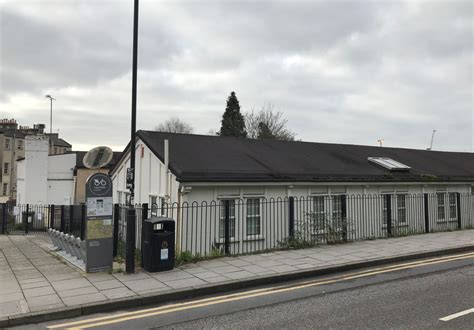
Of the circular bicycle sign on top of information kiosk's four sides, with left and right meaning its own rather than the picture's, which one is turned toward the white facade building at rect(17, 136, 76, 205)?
back

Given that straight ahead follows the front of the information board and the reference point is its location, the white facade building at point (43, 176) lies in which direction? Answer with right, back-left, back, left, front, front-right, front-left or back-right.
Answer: back

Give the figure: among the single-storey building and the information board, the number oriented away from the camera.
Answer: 0

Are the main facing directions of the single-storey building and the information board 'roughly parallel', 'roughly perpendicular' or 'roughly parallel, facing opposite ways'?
roughly parallel

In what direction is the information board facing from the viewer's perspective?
toward the camera

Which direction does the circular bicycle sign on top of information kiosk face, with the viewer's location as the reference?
facing the viewer

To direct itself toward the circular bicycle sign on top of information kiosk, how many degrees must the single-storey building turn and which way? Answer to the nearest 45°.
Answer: approximately 90° to its right

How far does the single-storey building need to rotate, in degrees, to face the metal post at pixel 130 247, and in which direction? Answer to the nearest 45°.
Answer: approximately 90° to its right

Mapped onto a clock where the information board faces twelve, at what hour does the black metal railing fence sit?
The black metal railing fence is roughly at 8 o'clock from the information board.
